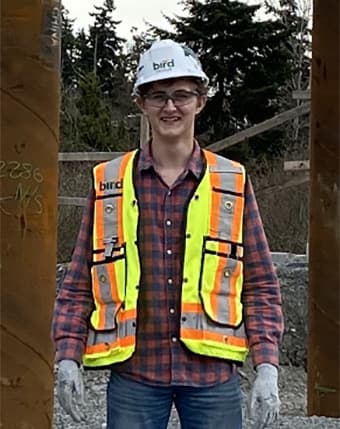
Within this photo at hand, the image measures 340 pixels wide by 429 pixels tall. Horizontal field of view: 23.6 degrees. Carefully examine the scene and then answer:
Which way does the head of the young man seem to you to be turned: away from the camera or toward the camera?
toward the camera

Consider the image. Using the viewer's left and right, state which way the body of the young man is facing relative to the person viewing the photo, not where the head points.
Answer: facing the viewer

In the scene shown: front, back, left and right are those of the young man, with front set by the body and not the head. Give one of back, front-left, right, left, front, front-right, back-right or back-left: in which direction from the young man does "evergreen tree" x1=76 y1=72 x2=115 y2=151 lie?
back

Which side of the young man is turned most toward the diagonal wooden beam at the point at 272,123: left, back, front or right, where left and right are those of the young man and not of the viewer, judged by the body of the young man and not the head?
back

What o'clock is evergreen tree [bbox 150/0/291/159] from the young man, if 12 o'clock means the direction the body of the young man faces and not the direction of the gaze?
The evergreen tree is roughly at 6 o'clock from the young man.

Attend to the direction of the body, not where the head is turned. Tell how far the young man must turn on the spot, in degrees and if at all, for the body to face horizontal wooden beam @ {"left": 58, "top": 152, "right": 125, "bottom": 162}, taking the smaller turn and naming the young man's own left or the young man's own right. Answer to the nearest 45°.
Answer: approximately 180°

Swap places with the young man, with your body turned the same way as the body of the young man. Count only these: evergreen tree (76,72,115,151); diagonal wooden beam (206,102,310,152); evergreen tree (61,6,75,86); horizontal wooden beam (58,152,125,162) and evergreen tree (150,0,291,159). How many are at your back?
5

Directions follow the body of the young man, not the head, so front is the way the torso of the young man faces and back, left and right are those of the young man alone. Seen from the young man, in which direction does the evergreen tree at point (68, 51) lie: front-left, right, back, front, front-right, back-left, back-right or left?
back
